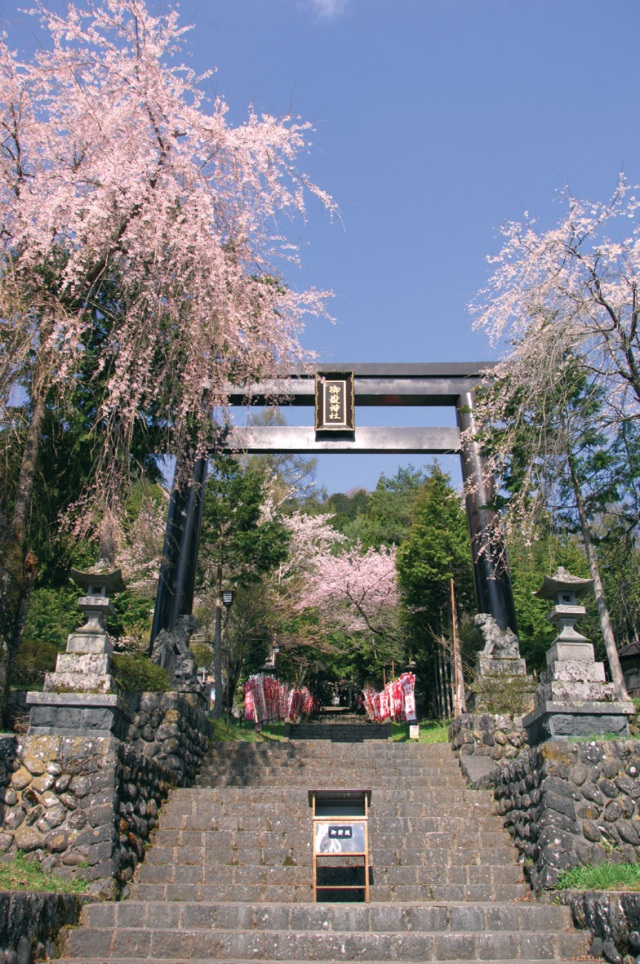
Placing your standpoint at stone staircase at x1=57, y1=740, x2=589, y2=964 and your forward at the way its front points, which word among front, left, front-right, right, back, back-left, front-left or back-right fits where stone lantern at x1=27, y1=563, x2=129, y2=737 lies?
right

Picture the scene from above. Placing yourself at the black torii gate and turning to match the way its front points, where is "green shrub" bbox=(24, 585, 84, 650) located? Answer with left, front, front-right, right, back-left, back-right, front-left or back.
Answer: back-right

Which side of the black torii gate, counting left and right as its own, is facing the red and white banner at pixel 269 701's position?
back

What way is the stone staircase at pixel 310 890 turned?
toward the camera

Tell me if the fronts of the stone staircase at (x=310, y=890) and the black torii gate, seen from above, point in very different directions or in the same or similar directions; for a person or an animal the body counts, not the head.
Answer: same or similar directions

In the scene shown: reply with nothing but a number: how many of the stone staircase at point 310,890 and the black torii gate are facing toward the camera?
2

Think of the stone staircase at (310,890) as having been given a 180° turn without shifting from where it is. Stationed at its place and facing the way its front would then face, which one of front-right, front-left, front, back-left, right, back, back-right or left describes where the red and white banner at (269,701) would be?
front

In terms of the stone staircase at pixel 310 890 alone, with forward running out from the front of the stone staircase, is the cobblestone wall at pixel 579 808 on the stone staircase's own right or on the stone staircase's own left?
on the stone staircase's own left

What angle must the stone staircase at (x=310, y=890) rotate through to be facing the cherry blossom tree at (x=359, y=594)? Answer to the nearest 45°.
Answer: approximately 180°

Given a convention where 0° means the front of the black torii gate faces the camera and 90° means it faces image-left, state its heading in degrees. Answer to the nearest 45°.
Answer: approximately 0°

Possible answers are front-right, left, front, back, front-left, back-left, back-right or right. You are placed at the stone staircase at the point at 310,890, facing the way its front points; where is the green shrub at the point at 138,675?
back-right

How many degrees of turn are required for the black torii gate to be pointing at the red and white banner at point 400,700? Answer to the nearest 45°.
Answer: approximately 180°

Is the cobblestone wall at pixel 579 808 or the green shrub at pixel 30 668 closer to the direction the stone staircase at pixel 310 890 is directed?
the cobblestone wall
